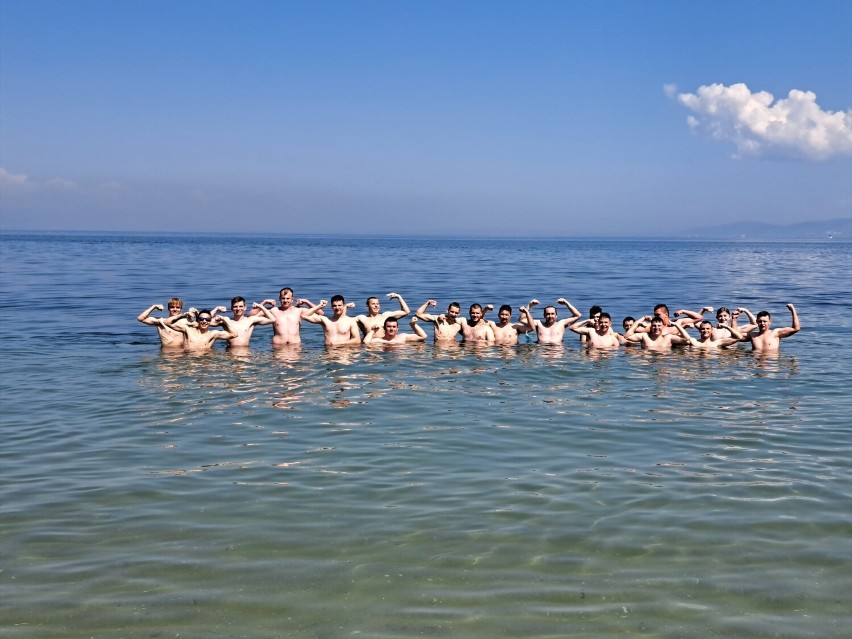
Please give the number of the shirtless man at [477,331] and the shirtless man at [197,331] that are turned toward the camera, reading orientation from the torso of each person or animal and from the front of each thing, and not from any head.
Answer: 2

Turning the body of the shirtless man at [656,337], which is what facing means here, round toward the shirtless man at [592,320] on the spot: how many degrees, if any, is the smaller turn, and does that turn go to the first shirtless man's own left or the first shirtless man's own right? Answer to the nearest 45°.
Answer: approximately 90° to the first shirtless man's own right

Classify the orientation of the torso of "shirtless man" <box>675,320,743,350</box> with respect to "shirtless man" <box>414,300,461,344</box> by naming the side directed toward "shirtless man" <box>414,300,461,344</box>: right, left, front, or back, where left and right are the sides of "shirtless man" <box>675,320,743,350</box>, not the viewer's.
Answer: right

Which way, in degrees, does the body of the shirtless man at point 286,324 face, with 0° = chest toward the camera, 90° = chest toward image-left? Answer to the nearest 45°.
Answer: approximately 0°

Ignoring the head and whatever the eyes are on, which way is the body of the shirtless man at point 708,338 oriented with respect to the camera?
toward the camera

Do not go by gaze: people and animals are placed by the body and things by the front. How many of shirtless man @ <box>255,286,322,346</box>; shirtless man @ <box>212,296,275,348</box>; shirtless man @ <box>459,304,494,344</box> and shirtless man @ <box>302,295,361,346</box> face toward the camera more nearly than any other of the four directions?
4

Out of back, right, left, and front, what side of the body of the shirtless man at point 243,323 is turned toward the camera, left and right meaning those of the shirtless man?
front

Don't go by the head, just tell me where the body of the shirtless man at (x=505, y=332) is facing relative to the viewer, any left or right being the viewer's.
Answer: facing the viewer

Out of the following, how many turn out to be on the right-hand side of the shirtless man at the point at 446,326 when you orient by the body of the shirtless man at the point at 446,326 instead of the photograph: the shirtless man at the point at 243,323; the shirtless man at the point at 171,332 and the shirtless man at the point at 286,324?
3

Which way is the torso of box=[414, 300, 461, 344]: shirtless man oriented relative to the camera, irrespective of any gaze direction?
toward the camera

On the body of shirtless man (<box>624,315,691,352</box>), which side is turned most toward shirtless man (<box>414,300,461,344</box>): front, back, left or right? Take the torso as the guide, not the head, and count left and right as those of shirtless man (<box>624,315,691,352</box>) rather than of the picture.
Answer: right
